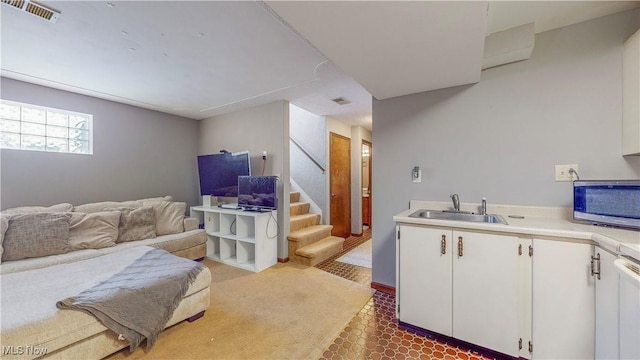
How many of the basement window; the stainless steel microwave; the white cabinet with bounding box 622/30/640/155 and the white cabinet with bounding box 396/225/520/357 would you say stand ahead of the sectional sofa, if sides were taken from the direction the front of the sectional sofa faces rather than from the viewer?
3

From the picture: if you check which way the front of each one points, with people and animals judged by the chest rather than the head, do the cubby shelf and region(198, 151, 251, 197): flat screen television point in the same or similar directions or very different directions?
same or similar directions

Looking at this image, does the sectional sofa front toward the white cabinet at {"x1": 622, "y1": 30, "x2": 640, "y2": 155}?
yes

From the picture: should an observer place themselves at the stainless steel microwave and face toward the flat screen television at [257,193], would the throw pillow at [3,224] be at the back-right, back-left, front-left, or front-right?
front-left

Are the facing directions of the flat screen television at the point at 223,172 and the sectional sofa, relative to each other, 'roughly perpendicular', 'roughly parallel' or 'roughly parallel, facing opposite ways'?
roughly perpendicular

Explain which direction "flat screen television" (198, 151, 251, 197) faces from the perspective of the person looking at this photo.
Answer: facing the viewer and to the left of the viewer

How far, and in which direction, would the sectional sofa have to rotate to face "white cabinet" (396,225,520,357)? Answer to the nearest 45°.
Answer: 0° — it already faces it

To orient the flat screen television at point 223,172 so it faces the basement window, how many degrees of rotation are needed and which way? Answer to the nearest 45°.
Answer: approximately 45° to its right

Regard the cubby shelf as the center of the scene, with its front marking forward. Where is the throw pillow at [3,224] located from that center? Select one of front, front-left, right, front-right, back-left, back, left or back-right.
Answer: front-right

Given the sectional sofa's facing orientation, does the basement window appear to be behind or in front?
behind

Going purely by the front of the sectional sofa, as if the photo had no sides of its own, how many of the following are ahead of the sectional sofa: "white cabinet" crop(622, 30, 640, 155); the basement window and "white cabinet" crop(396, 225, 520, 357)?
2

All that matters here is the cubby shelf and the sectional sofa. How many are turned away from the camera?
0

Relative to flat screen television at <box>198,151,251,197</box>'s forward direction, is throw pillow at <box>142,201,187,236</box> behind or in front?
in front

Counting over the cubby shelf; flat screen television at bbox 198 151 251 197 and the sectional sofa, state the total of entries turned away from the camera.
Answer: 0
